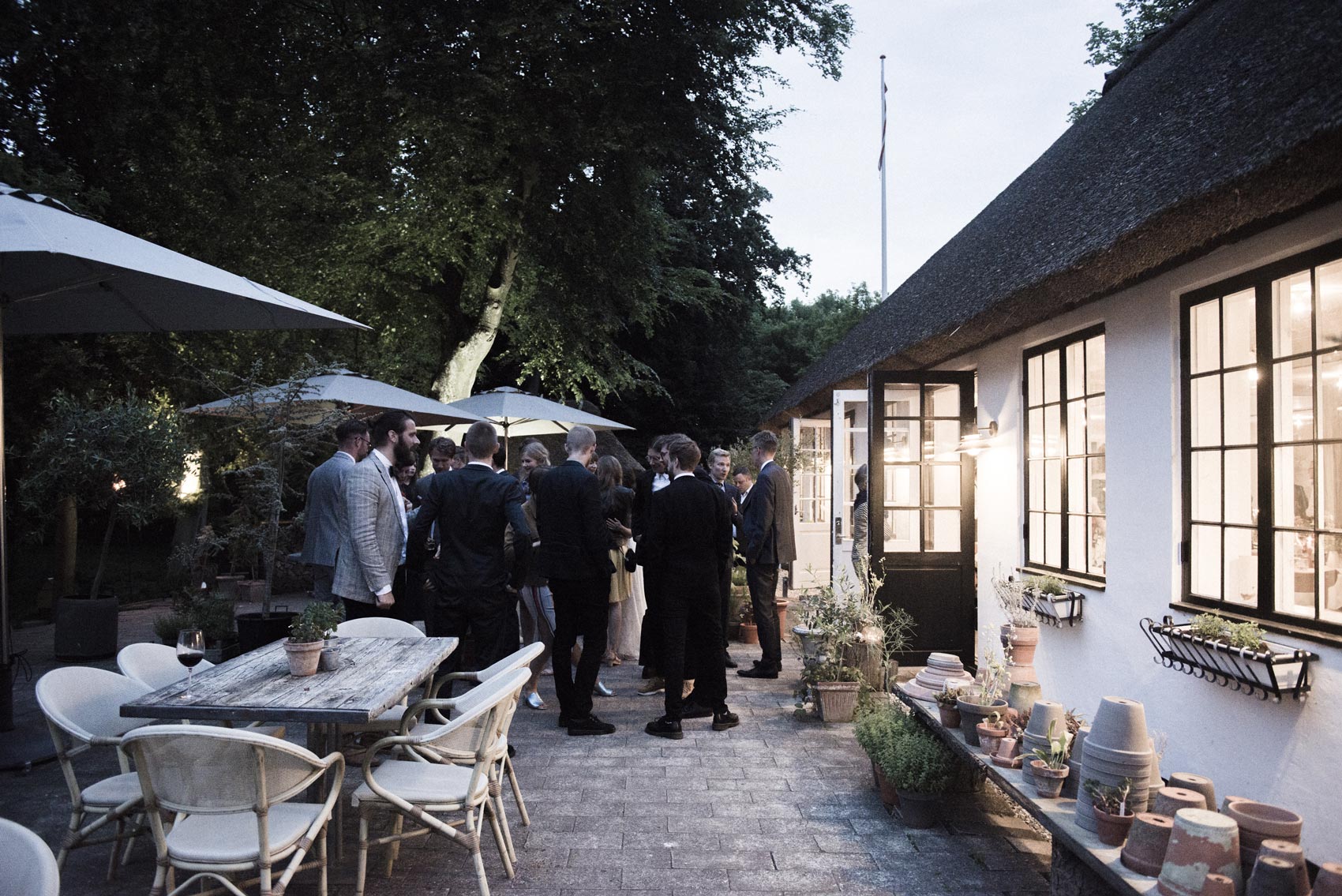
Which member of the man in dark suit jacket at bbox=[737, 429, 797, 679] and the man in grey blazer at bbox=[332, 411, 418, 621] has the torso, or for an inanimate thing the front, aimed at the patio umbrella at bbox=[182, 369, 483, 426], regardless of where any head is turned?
the man in dark suit jacket

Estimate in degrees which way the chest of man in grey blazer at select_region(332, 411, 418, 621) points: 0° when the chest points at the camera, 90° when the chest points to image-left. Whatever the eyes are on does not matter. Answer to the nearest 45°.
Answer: approximately 270°

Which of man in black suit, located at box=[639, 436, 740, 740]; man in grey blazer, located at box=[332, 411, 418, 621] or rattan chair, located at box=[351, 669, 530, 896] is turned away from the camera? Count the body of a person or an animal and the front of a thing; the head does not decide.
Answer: the man in black suit

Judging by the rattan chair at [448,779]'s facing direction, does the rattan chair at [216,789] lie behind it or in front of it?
in front

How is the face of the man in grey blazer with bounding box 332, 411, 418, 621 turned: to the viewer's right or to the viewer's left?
to the viewer's right

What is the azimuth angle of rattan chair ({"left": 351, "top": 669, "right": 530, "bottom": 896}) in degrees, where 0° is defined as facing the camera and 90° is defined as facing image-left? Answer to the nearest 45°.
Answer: approximately 90°

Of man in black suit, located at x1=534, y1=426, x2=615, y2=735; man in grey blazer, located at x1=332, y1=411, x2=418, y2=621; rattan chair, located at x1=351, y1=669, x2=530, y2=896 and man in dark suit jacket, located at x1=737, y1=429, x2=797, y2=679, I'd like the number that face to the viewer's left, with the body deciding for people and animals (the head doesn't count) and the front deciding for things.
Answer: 2

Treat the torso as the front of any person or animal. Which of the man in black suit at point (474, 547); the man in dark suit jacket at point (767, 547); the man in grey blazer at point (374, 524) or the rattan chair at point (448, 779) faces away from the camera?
the man in black suit

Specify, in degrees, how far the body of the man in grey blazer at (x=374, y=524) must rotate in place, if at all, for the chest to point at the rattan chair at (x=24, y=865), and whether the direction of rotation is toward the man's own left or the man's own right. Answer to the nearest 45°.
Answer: approximately 90° to the man's own right

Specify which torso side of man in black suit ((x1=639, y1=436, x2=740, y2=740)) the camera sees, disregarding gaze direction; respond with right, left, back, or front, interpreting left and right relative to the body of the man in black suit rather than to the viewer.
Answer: back

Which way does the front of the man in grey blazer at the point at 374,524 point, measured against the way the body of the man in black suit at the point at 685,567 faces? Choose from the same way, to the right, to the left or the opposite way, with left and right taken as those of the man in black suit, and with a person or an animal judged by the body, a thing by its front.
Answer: to the right

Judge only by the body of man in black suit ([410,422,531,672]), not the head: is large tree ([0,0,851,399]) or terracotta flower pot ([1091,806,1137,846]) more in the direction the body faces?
the large tree

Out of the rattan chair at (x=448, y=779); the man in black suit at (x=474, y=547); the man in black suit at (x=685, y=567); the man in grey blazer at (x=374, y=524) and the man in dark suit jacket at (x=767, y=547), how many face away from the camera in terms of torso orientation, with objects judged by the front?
2

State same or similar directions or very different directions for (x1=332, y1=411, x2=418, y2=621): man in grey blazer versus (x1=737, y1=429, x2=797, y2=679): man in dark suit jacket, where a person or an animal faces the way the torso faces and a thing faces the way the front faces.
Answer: very different directions
